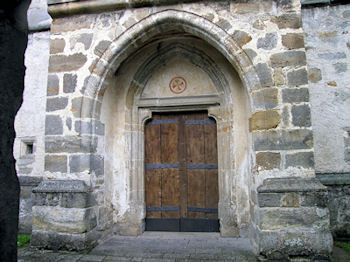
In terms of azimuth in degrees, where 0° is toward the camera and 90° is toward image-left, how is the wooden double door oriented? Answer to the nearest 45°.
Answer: approximately 0°

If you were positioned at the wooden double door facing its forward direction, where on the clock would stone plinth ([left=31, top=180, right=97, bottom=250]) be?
The stone plinth is roughly at 2 o'clock from the wooden double door.
